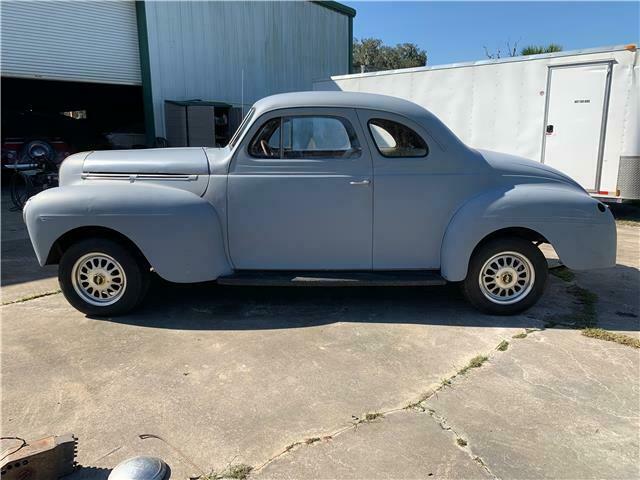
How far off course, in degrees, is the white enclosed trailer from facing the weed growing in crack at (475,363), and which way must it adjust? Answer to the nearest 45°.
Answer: approximately 45° to its right

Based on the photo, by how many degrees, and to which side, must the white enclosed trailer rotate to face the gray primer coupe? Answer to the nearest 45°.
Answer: approximately 90° to its right

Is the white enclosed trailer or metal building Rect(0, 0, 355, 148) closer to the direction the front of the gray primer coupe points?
the metal building

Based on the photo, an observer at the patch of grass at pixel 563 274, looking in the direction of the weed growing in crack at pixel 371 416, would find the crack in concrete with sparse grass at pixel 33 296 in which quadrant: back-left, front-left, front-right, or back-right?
front-right

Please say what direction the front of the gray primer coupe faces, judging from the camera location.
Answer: facing to the left of the viewer

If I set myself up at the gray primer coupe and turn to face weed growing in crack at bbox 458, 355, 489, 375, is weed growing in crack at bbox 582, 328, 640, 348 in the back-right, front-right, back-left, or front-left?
front-left

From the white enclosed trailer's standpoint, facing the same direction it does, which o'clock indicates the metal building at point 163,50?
The metal building is roughly at 5 o'clock from the white enclosed trailer.

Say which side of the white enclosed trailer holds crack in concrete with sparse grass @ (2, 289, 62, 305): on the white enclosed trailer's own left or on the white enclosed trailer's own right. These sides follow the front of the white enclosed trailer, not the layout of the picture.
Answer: on the white enclosed trailer's own right

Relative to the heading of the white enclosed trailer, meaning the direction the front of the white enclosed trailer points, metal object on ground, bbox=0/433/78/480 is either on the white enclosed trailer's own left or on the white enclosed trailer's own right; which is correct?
on the white enclosed trailer's own right

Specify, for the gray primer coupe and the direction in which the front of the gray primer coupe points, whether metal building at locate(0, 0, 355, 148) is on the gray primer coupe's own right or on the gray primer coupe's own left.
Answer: on the gray primer coupe's own right

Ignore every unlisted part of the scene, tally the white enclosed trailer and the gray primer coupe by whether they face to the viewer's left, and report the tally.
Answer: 1

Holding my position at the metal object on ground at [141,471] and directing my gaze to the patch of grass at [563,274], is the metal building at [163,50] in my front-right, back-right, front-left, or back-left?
front-left

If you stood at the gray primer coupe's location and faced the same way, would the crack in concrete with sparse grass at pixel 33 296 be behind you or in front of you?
in front

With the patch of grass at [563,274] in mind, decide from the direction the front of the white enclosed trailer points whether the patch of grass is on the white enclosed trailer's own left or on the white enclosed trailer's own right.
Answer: on the white enclosed trailer's own right

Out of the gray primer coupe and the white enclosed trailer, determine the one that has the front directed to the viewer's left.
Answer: the gray primer coupe
